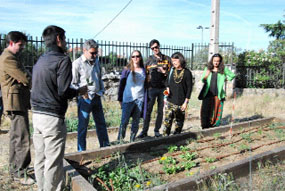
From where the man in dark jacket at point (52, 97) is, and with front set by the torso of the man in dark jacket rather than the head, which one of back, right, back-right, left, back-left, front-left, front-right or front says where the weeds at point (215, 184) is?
front-right

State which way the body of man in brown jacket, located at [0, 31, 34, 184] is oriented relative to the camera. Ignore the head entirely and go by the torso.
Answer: to the viewer's right

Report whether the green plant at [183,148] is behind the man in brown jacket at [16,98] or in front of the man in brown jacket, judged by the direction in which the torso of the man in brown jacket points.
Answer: in front

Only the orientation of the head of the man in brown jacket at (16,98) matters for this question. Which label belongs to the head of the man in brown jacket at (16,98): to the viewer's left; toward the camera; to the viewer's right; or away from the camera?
to the viewer's right

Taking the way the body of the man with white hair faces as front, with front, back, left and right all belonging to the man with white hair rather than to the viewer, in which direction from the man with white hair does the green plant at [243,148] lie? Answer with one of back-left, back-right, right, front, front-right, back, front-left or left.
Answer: front-left

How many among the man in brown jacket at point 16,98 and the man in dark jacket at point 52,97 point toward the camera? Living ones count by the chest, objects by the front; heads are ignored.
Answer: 0

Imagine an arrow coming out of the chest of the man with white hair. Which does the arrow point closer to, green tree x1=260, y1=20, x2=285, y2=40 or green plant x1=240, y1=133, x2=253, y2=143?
the green plant

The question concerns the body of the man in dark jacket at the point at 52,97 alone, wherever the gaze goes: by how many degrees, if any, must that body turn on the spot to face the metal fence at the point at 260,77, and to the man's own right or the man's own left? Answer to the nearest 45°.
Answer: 0° — they already face it

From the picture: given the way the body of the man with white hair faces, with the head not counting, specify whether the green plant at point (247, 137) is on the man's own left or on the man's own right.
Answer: on the man's own left

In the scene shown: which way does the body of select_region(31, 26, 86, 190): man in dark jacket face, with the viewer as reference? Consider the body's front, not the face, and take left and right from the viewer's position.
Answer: facing away from the viewer and to the right of the viewer
